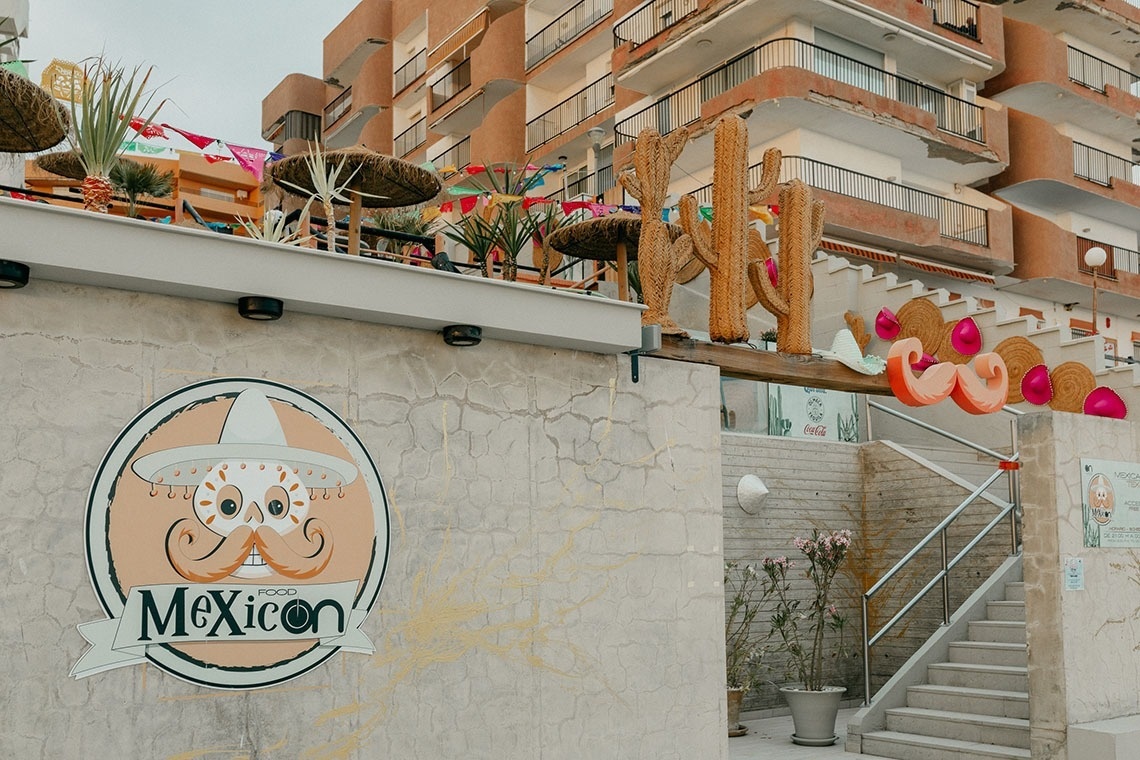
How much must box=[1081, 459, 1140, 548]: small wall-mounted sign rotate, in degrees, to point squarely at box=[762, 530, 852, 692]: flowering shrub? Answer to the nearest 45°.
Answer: approximately 135° to its right

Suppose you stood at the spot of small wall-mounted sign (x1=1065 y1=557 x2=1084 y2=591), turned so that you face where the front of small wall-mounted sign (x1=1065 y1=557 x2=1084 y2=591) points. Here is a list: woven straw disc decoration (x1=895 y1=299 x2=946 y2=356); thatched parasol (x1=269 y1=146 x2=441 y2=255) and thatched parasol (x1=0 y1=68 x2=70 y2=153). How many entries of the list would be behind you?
1

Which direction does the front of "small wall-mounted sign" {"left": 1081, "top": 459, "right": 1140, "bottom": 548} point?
toward the camera

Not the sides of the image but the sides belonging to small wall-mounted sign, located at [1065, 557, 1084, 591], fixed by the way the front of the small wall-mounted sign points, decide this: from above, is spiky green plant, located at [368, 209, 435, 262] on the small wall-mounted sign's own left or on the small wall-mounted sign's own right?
on the small wall-mounted sign's own right

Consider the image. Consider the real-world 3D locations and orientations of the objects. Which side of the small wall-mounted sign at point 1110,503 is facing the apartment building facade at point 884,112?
back

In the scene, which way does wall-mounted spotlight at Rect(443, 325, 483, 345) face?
toward the camera

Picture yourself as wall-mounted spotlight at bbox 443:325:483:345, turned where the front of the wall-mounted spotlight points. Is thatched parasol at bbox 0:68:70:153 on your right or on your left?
on your right

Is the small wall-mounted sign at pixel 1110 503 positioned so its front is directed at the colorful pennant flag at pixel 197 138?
no

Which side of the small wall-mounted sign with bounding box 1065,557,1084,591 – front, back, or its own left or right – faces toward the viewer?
front

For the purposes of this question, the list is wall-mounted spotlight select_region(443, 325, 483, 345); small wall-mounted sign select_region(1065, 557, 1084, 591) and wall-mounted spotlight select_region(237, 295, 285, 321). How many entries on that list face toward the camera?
3

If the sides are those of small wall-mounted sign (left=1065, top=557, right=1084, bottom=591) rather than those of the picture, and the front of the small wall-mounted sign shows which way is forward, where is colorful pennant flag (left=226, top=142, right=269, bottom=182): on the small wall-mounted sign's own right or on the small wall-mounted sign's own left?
on the small wall-mounted sign's own right

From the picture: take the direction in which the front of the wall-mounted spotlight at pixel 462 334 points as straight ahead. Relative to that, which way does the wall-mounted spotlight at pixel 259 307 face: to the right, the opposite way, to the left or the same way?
the same way

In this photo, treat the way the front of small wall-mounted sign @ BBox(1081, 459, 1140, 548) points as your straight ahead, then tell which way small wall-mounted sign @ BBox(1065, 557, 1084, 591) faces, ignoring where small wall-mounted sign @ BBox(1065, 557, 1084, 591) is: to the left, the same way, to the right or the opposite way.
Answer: the same way

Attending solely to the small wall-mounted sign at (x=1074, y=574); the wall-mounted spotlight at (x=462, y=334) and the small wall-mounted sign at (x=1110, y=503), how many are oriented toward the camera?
3

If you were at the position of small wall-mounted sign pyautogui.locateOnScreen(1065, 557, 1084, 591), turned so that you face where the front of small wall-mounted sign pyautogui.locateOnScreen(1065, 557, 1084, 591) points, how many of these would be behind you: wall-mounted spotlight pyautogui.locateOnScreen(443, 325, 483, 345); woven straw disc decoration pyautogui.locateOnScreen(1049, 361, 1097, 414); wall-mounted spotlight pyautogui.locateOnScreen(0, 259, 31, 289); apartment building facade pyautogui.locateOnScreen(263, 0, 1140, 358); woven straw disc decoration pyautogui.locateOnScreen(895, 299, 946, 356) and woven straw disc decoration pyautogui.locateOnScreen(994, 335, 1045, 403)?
4
